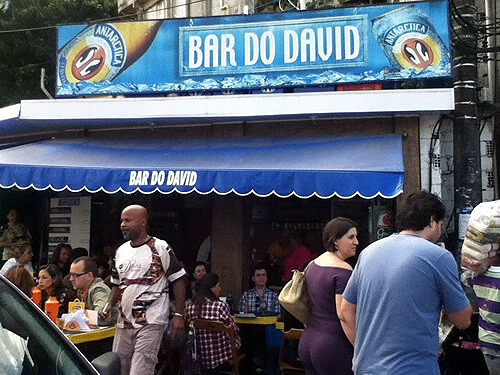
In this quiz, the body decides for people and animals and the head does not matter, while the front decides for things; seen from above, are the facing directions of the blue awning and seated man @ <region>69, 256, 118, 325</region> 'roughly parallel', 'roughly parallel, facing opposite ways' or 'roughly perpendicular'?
roughly perpendicular

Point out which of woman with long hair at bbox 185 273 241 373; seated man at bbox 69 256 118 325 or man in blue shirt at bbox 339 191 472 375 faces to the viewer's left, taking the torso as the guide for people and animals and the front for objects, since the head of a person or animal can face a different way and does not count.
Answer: the seated man

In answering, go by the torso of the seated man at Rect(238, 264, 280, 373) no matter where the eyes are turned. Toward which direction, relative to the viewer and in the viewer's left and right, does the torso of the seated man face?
facing the viewer

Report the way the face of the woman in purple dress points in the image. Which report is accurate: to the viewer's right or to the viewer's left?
to the viewer's right

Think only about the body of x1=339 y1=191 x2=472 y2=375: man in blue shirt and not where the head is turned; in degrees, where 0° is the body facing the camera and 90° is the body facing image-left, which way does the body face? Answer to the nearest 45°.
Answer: approximately 225°

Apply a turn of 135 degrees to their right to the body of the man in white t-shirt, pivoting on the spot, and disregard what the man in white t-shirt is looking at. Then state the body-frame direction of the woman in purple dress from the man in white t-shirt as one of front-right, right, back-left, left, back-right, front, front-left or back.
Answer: back-right

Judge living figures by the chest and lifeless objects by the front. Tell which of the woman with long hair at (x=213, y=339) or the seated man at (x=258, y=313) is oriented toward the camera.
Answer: the seated man

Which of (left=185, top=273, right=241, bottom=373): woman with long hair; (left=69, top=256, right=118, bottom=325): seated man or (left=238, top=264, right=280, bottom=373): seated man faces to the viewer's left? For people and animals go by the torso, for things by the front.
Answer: (left=69, top=256, right=118, bottom=325): seated man

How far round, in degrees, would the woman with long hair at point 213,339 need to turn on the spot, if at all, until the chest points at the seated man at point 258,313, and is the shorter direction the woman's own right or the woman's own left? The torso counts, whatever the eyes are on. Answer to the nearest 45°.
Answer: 0° — they already face them
